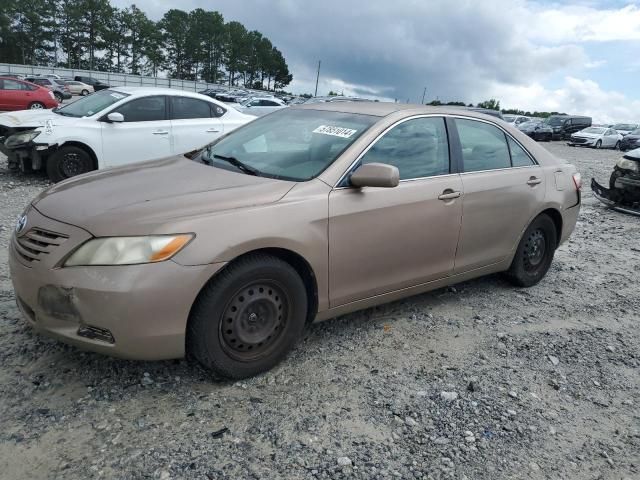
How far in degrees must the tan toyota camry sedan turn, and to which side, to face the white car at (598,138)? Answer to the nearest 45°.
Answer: approximately 180°

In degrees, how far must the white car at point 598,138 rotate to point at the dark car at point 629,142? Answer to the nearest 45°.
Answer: approximately 180°

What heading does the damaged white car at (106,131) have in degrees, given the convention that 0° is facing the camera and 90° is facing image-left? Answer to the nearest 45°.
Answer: approximately 45°

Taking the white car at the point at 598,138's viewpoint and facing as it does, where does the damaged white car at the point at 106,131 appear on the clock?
The damaged white car is roughly at 11 o'clock from the white car.

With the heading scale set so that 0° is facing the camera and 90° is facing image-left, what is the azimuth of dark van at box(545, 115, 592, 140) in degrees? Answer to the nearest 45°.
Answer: approximately 45°

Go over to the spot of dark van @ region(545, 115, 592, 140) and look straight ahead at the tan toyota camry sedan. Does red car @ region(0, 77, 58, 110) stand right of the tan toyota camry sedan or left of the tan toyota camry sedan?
right

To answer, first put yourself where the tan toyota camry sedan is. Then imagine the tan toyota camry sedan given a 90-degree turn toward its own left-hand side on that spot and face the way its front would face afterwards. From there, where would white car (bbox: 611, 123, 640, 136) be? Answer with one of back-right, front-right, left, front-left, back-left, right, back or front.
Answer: left

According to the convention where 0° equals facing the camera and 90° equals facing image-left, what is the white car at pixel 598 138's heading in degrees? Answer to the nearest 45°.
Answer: approximately 45°

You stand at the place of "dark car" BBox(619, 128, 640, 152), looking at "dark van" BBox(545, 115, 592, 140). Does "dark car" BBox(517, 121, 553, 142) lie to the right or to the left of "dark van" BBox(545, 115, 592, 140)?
left

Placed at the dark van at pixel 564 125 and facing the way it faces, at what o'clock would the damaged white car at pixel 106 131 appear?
The damaged white car is roughly at 11 o'clock from the dark van.

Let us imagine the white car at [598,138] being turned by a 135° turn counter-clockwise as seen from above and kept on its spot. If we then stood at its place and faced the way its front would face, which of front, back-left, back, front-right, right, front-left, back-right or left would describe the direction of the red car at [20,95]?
back-right

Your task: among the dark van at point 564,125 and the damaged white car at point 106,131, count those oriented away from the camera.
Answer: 0

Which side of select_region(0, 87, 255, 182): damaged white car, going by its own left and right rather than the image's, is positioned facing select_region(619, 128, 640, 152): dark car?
back
